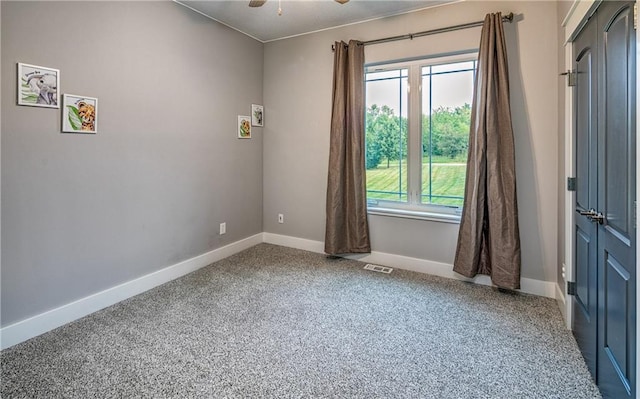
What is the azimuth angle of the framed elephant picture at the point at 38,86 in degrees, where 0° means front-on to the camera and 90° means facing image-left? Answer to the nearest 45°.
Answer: approximately 315°

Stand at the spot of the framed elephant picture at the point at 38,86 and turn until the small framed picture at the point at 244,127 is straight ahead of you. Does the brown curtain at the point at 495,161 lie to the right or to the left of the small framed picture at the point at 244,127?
right

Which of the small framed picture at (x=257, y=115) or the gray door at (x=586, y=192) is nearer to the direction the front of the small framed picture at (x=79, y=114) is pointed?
the gray door

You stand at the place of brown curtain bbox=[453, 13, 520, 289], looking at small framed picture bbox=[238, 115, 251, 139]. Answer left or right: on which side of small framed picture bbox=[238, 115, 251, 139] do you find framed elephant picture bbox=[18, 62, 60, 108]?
left

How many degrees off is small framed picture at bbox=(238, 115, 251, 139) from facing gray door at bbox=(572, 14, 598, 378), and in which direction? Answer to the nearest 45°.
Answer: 0° — it already faces it
